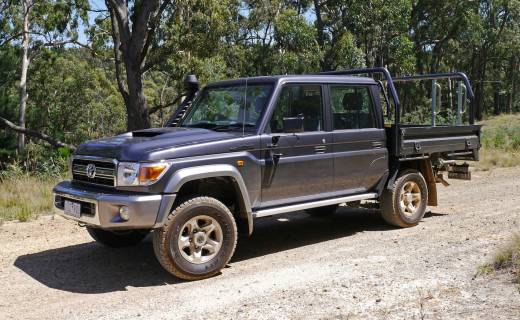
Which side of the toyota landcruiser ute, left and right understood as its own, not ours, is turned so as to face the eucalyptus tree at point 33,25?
right

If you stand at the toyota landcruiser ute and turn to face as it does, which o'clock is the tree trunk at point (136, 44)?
The tree trunk is roughly at 4 o'clock from the toyota landcruiser ute.

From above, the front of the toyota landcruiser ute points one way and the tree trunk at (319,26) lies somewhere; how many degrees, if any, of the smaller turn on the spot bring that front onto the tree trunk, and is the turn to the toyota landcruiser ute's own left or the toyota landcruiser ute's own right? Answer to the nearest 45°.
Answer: approximately 135° to the toyota landcruiser ute's own right

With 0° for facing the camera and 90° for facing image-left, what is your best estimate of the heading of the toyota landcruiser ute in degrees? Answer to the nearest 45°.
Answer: approximately 45°
